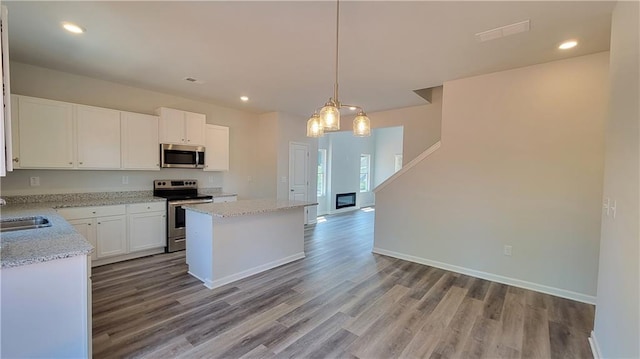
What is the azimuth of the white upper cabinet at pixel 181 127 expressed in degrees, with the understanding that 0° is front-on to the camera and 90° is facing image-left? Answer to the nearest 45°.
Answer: approximately 315°

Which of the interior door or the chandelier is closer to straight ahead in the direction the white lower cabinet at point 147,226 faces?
the chandelier
